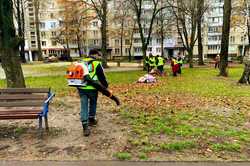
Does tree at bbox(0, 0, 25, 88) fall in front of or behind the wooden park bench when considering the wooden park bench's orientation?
behind

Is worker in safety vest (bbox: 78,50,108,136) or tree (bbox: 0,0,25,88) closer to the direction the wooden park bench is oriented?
the worker in safety vest

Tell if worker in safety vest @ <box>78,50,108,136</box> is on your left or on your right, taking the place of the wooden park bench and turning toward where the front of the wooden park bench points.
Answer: on your left

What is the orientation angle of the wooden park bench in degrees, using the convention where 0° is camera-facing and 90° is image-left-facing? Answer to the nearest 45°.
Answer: approximately 0°
